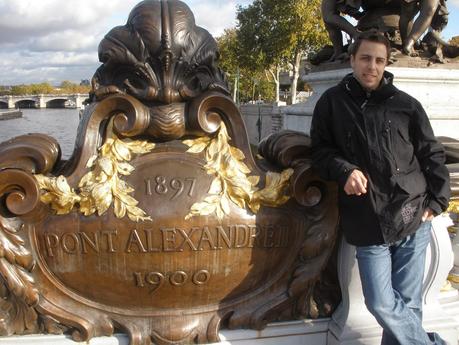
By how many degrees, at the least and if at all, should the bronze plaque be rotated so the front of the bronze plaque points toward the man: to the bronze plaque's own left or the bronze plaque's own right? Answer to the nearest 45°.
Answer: approximately 90° to the bronze plaque's own left

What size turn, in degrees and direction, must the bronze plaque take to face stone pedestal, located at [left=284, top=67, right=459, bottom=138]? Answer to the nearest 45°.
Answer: approximately 135° to its left

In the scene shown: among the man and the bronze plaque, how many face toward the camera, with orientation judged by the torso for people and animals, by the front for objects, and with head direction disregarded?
2

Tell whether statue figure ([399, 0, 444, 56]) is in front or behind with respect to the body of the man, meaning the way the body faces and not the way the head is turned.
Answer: behind

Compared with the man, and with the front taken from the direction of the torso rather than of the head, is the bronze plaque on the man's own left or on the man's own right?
on the man's own right

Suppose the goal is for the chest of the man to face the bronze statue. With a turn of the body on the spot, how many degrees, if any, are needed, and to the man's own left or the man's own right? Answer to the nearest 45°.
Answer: approximately 180°

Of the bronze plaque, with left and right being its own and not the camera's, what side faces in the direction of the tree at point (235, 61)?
back

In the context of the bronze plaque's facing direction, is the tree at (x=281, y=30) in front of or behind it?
behind

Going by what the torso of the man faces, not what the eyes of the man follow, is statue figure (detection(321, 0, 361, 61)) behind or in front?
behind

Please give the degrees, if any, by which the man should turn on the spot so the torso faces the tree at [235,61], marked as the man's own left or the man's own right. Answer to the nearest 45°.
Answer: approximately 180°
